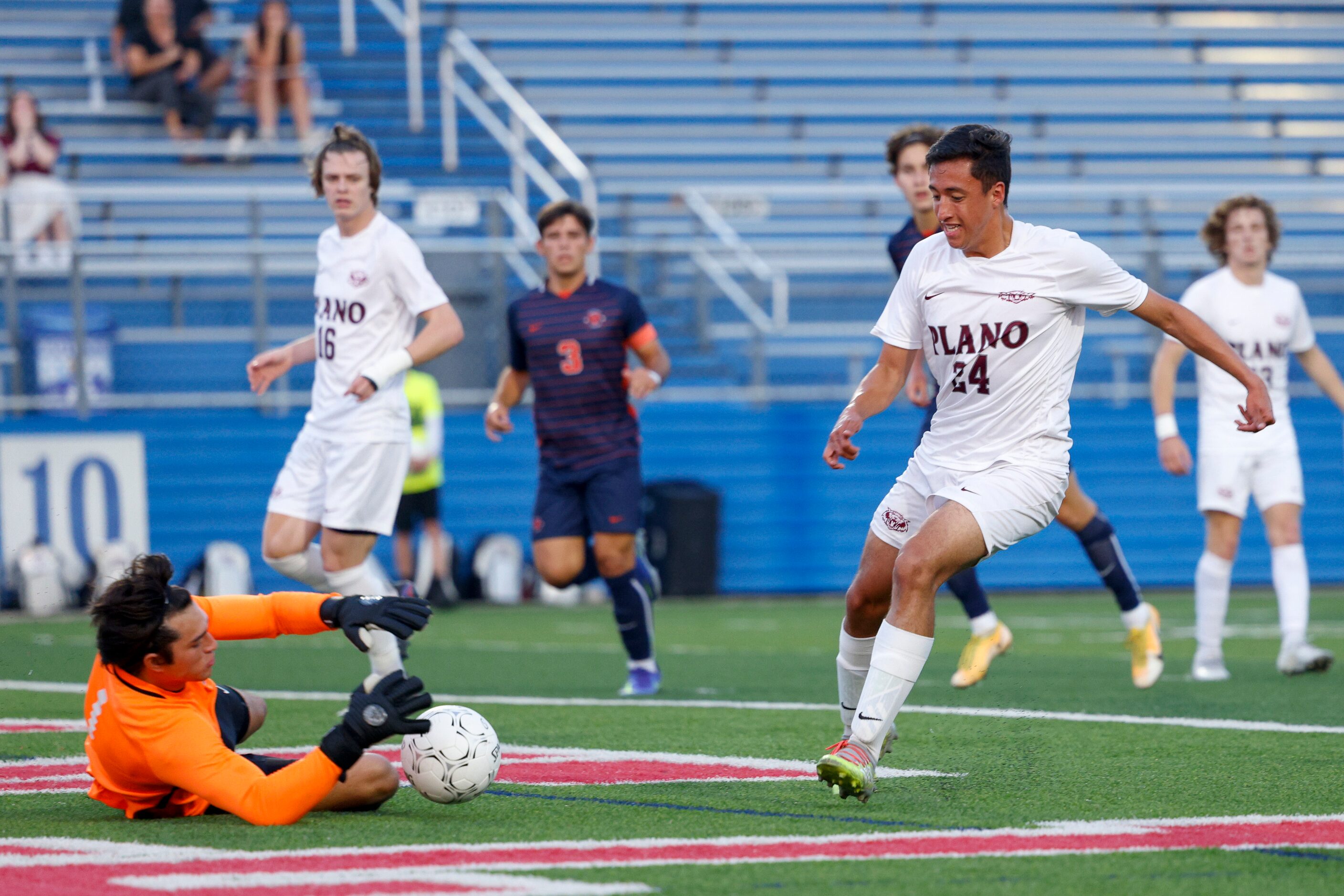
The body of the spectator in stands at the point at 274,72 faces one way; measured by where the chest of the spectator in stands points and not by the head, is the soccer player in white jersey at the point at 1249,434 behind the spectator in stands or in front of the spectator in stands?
in front

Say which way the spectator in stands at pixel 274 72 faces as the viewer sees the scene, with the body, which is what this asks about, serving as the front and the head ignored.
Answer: toward the camera

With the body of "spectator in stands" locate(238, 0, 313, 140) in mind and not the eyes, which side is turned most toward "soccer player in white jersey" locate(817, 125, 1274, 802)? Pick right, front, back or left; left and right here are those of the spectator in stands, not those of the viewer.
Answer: front

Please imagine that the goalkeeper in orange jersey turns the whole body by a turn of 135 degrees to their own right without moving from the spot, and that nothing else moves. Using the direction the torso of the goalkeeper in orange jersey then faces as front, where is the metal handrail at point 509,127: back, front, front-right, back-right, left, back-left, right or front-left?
back-right

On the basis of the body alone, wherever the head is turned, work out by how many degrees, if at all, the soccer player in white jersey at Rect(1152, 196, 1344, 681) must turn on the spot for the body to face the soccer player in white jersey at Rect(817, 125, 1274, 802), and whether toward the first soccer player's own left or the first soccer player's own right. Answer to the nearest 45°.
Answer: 0° — they already face them

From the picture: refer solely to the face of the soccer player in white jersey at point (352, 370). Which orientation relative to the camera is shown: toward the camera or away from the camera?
toward the camera

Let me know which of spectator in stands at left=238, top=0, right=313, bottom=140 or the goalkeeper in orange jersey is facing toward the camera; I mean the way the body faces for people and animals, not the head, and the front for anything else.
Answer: the spectator in stands

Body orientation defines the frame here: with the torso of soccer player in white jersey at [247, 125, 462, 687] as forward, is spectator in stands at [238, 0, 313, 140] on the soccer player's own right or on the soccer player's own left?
on the soccer player's own right

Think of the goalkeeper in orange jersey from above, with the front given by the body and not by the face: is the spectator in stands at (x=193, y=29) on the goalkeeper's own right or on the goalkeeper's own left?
on the goalkeeper's own left

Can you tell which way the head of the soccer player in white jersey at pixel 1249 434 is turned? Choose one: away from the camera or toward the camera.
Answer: toward the camera

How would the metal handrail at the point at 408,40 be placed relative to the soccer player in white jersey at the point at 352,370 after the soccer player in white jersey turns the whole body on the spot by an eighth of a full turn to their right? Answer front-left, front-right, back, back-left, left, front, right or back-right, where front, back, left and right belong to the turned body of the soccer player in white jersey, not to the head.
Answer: right

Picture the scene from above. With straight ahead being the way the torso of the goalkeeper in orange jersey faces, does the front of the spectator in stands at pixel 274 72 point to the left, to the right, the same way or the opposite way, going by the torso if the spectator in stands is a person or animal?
to the right

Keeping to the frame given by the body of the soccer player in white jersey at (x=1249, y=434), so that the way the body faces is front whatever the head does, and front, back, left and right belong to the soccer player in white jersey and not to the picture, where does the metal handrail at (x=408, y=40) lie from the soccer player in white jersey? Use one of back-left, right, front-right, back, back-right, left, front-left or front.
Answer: back-right

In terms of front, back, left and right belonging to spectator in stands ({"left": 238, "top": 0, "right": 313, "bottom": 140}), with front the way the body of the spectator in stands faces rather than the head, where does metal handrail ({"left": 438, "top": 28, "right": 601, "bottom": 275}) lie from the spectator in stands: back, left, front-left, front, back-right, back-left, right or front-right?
left

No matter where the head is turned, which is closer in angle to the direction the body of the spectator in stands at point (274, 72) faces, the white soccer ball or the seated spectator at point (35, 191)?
the white soccer ball

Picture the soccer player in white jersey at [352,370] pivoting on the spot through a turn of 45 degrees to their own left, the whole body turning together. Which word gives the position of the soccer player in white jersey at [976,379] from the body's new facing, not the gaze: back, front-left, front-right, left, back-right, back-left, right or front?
front-left

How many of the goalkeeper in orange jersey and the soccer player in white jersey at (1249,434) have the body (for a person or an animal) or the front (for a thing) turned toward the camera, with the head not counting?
1

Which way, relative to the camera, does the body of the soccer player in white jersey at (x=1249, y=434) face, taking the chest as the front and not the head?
toward the camera

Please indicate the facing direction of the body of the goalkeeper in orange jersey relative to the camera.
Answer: to the viewer's right
